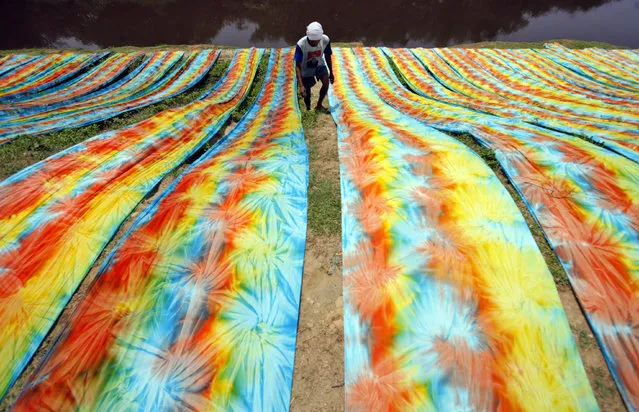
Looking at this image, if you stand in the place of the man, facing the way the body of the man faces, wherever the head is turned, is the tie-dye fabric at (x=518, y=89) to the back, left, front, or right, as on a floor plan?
left

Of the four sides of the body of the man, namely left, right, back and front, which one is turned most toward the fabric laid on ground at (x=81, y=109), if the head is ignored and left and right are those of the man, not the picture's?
right

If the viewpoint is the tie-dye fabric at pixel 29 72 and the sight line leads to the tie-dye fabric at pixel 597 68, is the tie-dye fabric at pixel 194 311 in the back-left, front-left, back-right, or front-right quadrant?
front-right

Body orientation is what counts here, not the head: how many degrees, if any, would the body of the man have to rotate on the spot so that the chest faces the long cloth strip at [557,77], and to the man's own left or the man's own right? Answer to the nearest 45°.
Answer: approximately 135° to the man's own left

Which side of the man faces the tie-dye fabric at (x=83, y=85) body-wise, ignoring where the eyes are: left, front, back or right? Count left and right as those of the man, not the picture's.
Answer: right

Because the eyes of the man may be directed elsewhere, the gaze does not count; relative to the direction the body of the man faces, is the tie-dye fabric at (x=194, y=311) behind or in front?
in front

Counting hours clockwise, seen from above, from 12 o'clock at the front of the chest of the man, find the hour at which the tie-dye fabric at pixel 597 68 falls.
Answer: The tie-dye fabric is roughly at 8 o'clock from the man.

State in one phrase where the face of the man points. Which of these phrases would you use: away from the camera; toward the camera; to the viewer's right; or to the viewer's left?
toward the camera

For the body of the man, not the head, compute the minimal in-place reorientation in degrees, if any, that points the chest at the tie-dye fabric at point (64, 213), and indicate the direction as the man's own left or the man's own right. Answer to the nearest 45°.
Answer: approximately 45° to the man's own right

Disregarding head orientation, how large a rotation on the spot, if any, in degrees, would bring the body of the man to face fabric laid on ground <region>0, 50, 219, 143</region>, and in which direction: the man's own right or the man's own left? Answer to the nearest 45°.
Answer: approximately 90° to the man's own right

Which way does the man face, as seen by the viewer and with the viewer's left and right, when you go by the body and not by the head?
facing the viewer

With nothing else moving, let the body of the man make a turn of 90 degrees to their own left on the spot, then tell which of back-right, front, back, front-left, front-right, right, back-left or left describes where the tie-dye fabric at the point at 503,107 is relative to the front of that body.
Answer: front
